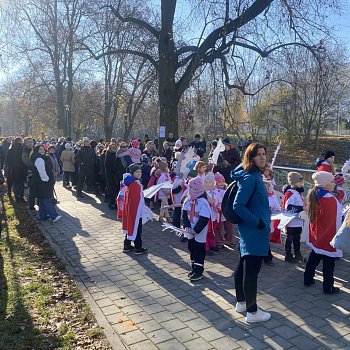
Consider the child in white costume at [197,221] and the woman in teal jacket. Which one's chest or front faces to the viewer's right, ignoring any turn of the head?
the woman in teal jacket

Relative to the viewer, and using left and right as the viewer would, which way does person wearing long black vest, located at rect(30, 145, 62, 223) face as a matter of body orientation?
facing to the right of the viewer

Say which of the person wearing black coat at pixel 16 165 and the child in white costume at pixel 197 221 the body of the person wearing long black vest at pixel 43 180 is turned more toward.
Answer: the child in white costume

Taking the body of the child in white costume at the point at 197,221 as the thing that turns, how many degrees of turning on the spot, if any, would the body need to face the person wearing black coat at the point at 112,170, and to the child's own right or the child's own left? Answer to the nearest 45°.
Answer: approximately 90° to the child's own right

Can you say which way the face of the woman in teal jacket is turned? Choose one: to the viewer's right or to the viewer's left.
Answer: to the viewer's right

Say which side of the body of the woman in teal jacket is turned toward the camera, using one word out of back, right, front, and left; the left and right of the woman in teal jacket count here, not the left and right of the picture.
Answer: right

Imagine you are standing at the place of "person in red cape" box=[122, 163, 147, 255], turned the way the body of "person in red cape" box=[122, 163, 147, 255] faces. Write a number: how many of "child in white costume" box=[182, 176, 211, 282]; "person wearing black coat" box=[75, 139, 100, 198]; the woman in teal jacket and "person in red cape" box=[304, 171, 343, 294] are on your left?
1
